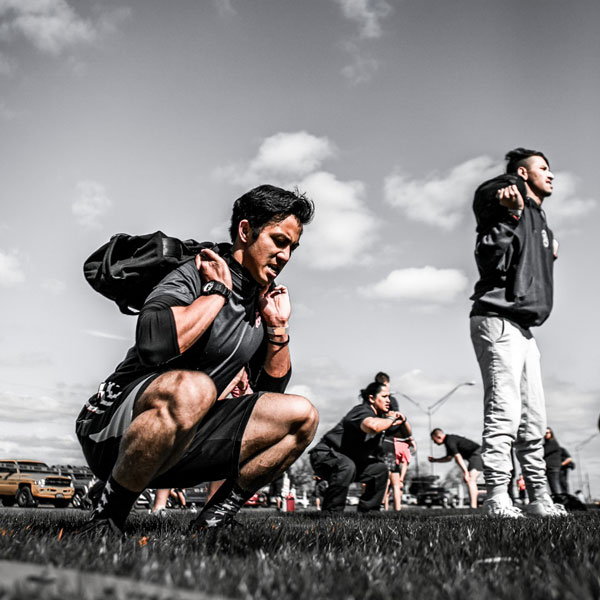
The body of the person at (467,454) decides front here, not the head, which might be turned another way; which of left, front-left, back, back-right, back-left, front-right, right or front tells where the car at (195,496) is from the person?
front-right

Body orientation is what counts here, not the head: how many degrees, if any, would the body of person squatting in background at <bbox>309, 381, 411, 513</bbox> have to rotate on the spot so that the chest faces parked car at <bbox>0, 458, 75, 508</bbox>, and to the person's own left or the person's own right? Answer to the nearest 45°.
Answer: approximately 180°

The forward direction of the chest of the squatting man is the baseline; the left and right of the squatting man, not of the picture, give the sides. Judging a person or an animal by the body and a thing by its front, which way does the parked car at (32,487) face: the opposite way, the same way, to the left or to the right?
the same way

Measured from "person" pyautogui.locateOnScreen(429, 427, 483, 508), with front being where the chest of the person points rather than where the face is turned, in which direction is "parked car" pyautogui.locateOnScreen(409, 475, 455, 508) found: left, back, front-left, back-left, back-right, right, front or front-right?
right

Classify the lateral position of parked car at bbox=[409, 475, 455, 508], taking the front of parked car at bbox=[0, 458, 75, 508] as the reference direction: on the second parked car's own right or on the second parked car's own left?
on the second parked car's own left

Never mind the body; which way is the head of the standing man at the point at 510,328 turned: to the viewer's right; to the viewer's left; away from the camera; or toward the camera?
to the viewer's right

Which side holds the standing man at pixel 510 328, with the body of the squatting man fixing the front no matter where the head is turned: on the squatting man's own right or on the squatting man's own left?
on the squatting man's own left

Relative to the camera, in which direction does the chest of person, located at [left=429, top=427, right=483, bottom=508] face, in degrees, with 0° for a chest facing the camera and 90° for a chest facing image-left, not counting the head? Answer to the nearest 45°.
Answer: approximately 90°

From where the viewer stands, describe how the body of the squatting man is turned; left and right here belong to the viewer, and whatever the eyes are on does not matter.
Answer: facing the viewer and to the right of the viewer

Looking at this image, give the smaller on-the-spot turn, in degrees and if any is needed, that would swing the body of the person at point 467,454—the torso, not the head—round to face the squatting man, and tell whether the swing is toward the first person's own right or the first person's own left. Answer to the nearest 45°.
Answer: approximately 90° to the first person's own left

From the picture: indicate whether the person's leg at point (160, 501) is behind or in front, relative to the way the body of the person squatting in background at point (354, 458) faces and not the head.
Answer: behind

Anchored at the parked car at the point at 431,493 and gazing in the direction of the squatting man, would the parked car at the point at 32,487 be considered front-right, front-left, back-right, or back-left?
front-right
